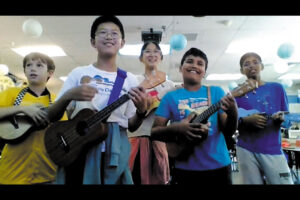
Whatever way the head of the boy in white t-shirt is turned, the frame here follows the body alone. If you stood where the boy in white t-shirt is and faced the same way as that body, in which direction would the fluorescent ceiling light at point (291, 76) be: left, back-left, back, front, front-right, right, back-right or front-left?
back-left

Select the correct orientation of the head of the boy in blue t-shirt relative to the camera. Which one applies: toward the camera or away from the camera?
toward the camera

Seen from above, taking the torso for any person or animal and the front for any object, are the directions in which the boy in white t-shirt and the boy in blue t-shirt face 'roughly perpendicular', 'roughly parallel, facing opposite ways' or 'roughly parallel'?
roughly parallel

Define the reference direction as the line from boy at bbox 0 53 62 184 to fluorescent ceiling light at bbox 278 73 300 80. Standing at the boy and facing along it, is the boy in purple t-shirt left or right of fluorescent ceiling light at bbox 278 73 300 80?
right

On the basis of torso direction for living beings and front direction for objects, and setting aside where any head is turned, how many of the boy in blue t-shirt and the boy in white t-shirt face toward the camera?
2

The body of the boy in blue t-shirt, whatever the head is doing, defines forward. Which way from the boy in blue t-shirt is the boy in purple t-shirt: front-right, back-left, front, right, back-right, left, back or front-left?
back-left

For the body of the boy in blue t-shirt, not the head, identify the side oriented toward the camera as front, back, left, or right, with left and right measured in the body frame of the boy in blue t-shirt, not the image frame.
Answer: front

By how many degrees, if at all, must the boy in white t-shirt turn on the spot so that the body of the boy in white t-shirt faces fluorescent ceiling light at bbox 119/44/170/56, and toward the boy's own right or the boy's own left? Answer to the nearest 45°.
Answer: approximately 180°

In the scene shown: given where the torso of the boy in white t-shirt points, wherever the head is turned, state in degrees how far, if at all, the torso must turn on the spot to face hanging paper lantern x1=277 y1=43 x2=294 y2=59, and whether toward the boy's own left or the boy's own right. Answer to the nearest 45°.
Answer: approximately 135° to the boy's own left

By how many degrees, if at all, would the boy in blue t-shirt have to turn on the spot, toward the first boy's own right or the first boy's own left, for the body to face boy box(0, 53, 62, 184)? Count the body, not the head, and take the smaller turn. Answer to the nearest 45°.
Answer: approximately 90° to the first boy's own right

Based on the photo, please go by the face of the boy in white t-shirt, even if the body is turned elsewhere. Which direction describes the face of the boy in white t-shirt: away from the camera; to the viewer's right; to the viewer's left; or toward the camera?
toward the camera

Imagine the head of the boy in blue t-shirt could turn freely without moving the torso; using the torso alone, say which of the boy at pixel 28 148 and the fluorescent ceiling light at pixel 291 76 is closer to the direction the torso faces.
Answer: the boy
